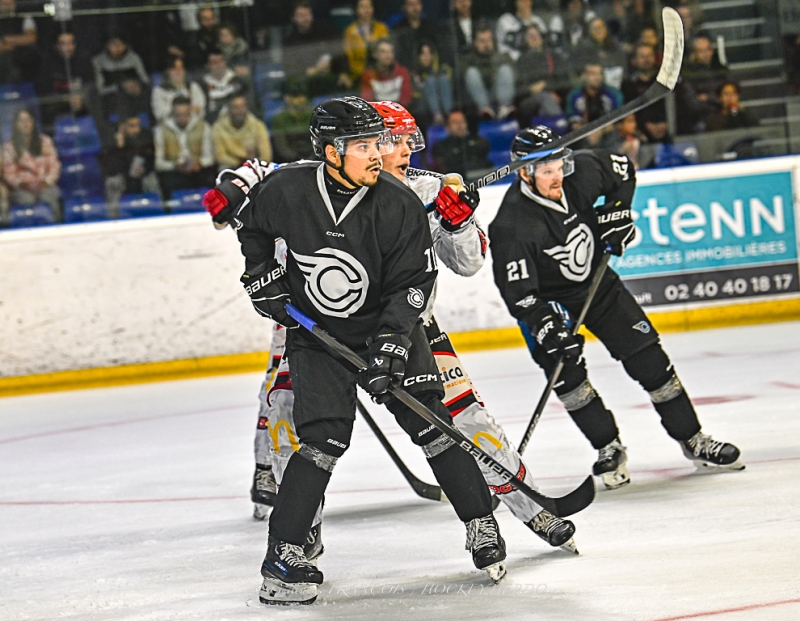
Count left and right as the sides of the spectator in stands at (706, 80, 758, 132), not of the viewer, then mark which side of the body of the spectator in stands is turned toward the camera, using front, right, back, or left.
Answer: front

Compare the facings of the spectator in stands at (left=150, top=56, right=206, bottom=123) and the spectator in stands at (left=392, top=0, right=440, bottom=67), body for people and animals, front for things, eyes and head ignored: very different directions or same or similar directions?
same or similar directions

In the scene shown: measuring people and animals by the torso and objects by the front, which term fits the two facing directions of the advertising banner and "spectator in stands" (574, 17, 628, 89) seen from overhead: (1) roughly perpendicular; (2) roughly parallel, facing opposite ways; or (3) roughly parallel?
roughly parallel

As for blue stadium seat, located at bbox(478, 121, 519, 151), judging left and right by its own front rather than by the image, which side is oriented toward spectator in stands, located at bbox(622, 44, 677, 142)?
left

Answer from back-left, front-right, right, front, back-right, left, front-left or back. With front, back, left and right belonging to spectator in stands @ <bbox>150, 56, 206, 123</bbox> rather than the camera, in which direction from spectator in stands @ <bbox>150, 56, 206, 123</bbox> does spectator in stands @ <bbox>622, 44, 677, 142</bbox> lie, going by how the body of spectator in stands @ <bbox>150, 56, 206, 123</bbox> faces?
left

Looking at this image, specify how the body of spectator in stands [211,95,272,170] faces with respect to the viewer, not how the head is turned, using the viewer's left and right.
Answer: facing the viewer

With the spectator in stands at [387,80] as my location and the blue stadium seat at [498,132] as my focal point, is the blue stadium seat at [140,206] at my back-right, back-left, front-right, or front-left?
back-right

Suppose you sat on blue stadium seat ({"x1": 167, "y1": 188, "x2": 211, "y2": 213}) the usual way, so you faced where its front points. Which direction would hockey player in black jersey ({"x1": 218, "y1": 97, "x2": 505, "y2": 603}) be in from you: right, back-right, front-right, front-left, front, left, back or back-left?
front

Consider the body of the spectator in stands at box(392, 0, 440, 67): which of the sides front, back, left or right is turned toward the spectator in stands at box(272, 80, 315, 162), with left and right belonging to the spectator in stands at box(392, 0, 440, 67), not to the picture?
right

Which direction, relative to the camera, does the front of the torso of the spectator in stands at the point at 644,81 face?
toward the camera

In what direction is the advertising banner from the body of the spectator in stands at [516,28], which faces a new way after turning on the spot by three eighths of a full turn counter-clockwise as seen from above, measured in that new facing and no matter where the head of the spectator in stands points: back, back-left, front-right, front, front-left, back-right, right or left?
right

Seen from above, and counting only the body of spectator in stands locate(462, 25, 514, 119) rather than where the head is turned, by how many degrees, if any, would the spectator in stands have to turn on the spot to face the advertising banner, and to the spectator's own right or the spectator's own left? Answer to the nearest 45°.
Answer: approximately 45° to the spectator's own left

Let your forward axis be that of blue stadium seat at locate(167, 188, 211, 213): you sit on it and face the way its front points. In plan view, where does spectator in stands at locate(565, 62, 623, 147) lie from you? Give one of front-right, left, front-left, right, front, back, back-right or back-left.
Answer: left

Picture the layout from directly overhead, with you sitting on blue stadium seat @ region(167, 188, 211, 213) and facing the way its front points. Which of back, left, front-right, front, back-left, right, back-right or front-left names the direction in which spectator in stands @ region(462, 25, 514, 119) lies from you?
left

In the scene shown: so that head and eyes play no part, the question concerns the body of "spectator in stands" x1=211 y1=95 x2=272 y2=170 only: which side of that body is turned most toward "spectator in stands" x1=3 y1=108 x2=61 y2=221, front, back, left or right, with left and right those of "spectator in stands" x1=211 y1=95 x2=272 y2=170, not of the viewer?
right

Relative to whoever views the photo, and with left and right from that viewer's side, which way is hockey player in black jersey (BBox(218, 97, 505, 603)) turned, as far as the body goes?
facing the viewer
